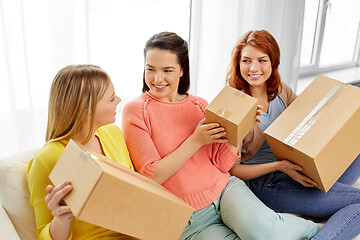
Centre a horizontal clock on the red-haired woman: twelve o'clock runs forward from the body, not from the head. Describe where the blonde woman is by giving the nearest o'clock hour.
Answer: The blonde woman is roughly at 3 o'clock from the red-haired woman.

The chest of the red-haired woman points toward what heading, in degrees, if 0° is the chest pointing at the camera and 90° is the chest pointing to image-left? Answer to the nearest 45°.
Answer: approximately 315°

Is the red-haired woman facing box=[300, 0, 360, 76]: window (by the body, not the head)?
no

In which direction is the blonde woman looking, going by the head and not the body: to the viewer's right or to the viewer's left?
to the viewer's right

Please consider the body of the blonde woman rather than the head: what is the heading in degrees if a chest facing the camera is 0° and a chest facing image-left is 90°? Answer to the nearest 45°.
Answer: approximately 315°

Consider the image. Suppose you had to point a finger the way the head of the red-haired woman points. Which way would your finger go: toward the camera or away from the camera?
toward the camera

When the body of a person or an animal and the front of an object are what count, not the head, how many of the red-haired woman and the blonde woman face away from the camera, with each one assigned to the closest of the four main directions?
0

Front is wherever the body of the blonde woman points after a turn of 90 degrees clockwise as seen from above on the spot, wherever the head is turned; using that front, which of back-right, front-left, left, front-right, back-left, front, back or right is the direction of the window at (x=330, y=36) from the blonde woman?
back

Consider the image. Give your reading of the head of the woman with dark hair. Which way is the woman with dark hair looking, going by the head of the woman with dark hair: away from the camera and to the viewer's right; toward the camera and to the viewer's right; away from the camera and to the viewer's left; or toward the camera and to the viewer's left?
toward the camera and to the viewer's left
